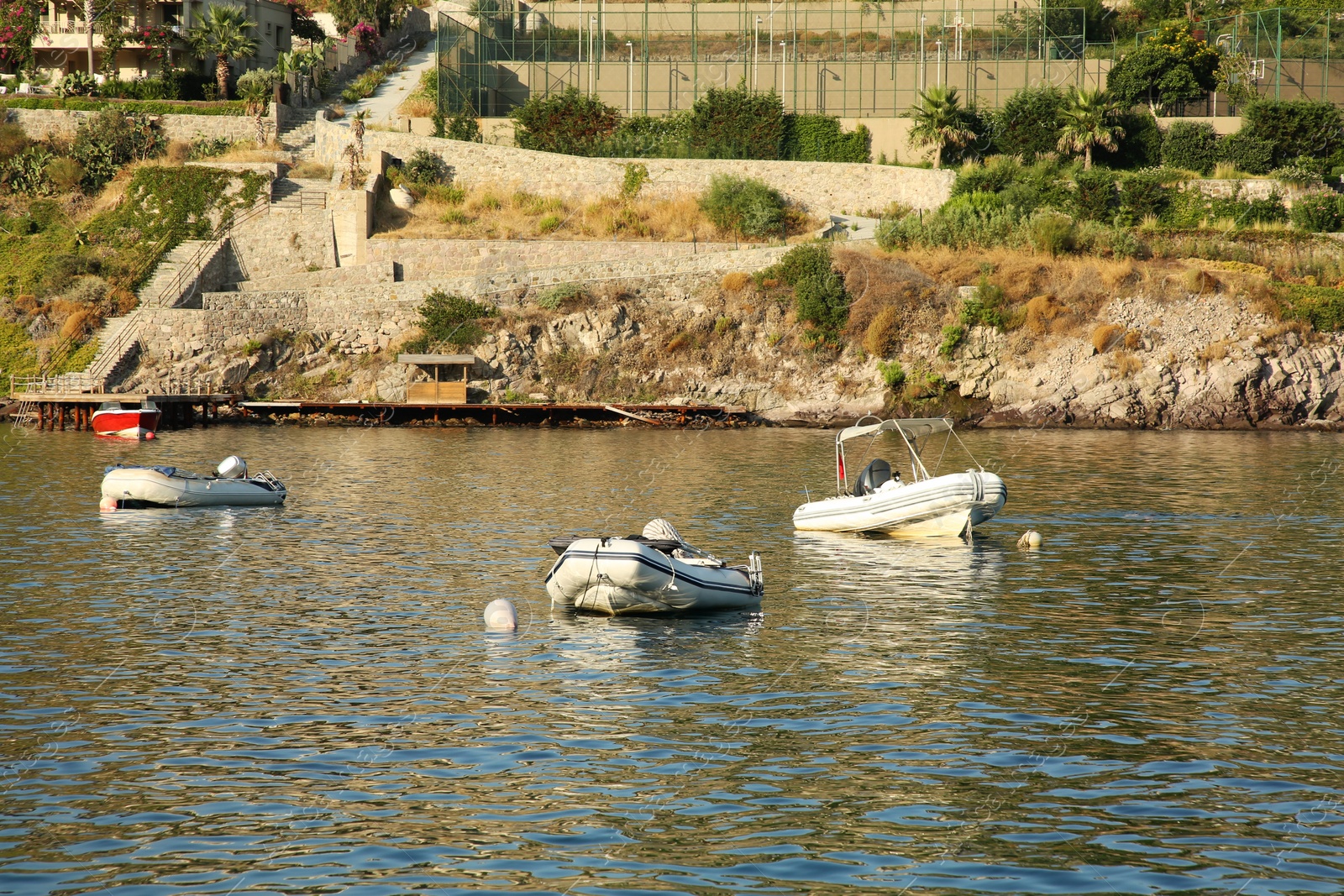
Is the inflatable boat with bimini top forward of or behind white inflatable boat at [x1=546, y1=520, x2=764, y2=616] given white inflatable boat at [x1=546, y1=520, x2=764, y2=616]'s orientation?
behind

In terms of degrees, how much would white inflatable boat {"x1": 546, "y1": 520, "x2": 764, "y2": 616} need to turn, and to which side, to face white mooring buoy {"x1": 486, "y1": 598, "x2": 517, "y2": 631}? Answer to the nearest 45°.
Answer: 0° — it already faces it

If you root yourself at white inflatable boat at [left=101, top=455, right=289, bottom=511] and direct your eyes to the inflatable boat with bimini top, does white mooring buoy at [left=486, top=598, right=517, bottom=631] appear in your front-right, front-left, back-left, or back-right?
front-right

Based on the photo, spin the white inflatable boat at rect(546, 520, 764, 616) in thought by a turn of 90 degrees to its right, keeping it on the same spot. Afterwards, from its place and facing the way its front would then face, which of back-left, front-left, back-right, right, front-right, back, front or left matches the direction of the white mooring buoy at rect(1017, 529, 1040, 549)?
right

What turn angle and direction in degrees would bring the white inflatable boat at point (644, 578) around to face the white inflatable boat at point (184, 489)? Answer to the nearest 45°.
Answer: approximately 90° to its right

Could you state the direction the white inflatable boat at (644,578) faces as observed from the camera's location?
facing the viewer and to the left of the viewer
